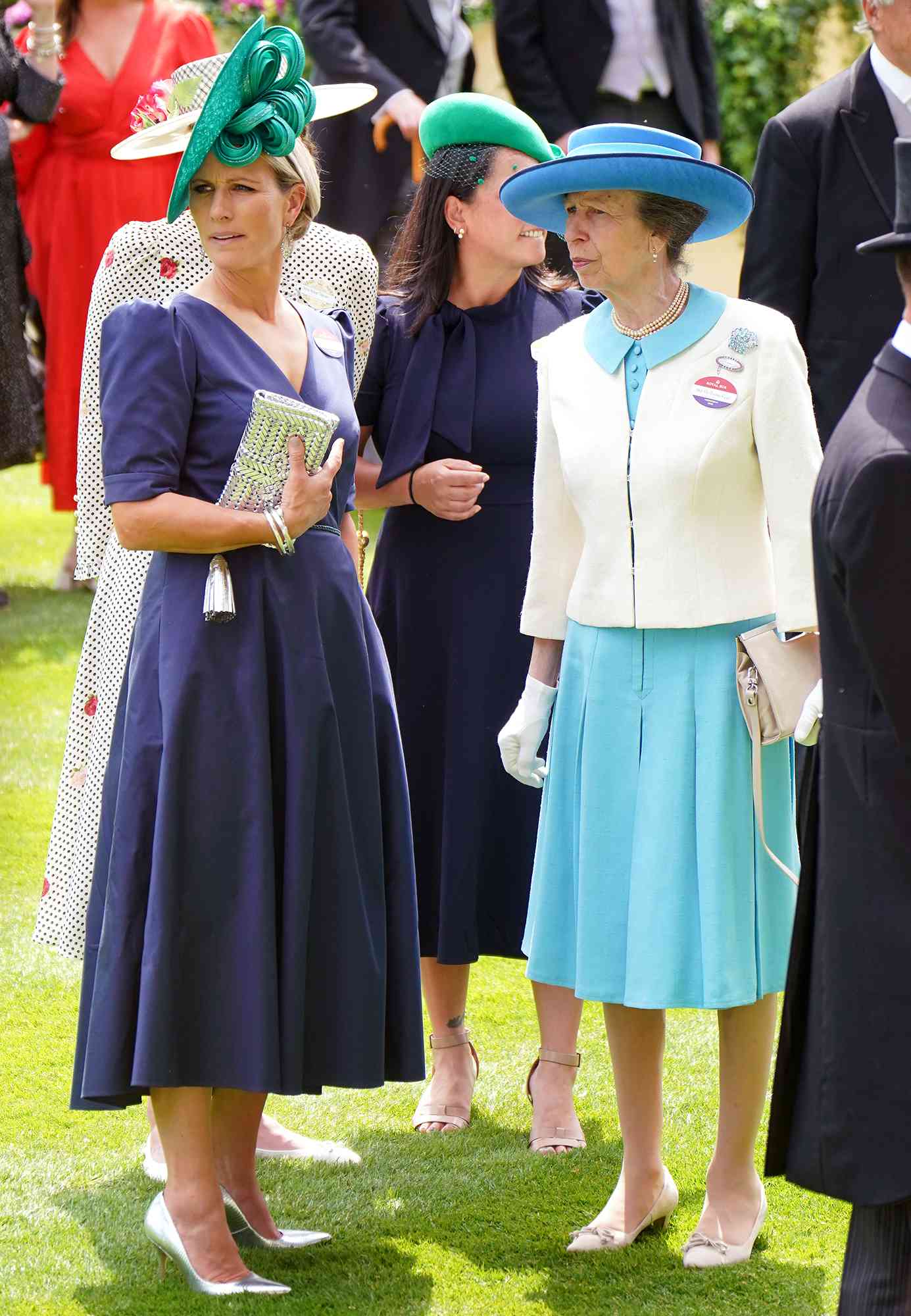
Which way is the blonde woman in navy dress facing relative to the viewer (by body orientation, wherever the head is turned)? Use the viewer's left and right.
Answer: facing the viewer and to the right of the viewer
